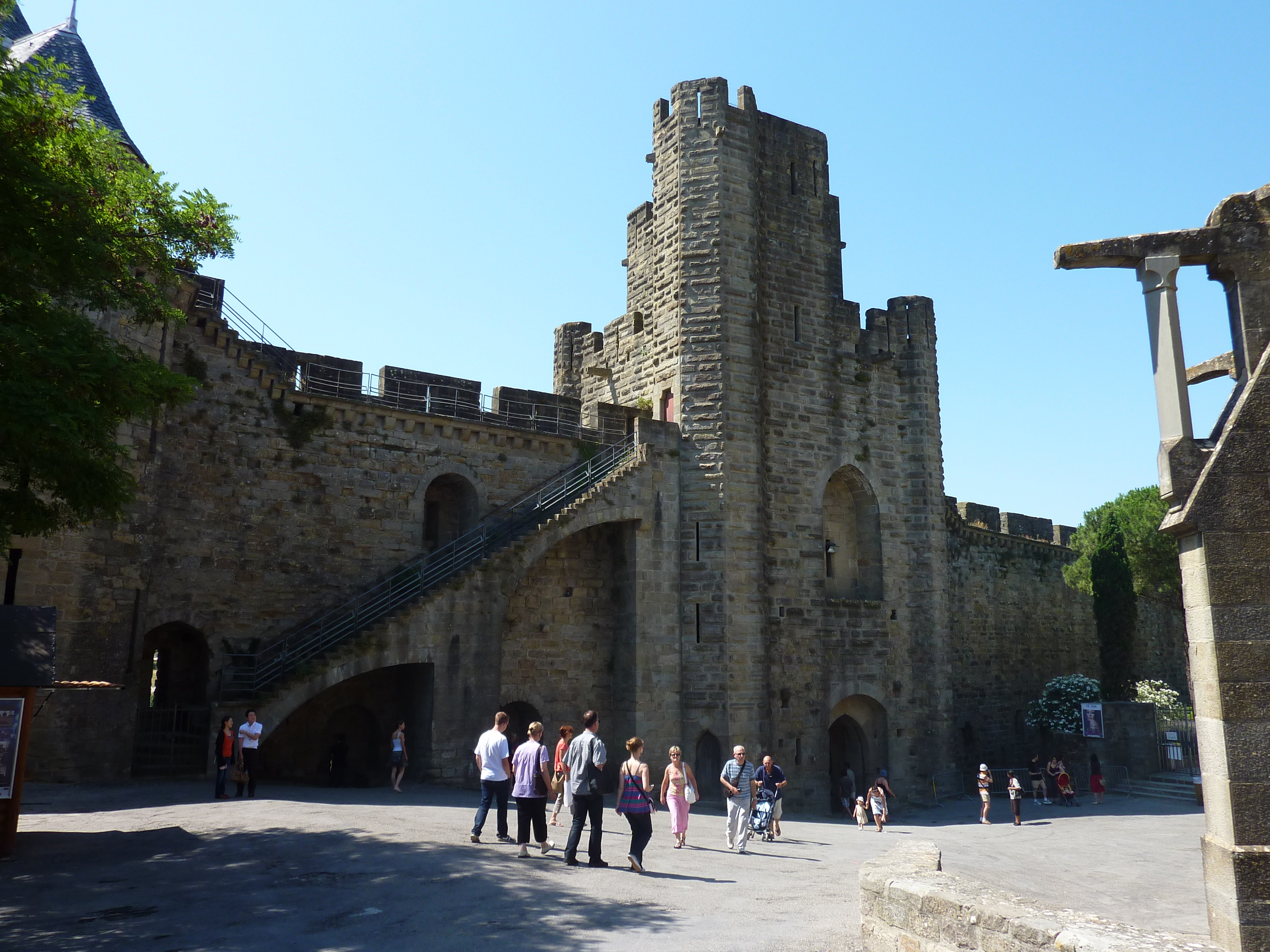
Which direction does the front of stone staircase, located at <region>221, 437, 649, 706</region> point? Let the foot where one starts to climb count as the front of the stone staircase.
to the viewer's left

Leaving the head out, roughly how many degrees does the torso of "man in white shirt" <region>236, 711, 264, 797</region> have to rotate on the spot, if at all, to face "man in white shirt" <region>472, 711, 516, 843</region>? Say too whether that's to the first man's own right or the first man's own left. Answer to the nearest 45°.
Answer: approximately 45° to the first man's own left

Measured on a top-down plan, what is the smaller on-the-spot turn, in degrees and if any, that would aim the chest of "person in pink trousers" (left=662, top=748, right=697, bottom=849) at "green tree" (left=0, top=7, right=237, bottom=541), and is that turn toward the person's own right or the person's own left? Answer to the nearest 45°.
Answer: approximately 45° to the person's own right

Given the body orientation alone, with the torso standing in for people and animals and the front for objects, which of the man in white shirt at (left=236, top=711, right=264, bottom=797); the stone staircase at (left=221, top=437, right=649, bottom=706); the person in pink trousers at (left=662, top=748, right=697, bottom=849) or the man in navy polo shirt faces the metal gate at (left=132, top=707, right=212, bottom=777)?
the stone staircase

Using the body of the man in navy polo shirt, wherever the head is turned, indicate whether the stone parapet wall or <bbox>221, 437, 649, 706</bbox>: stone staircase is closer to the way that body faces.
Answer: the stone parapet wall

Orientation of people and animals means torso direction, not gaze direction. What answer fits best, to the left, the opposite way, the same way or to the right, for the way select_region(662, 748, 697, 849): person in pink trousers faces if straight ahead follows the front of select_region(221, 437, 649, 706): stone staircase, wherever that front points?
to the left

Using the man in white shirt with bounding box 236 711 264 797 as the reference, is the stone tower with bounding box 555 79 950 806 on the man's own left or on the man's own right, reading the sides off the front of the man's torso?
on the man's own left

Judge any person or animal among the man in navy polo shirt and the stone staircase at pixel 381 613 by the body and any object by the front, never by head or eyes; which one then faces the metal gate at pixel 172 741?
the stone staircase

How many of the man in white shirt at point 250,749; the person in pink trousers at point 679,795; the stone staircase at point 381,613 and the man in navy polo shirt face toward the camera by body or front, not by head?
3

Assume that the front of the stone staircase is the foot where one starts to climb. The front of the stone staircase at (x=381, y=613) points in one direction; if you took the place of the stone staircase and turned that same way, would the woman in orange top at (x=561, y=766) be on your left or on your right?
on your left

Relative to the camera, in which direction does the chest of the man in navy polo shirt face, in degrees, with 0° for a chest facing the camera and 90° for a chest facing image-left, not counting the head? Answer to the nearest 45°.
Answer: approximately 0°

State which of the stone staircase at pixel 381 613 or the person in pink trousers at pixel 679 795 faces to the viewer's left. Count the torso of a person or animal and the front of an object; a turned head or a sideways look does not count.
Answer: the stone staircase

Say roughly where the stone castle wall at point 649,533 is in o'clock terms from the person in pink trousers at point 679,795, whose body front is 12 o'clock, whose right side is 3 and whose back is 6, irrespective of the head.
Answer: The stone castle wall is roughly at 6 o'clock from the person in pink trousers.

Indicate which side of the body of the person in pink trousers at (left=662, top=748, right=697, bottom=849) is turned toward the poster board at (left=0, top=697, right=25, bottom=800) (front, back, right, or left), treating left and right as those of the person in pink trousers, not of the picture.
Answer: right
